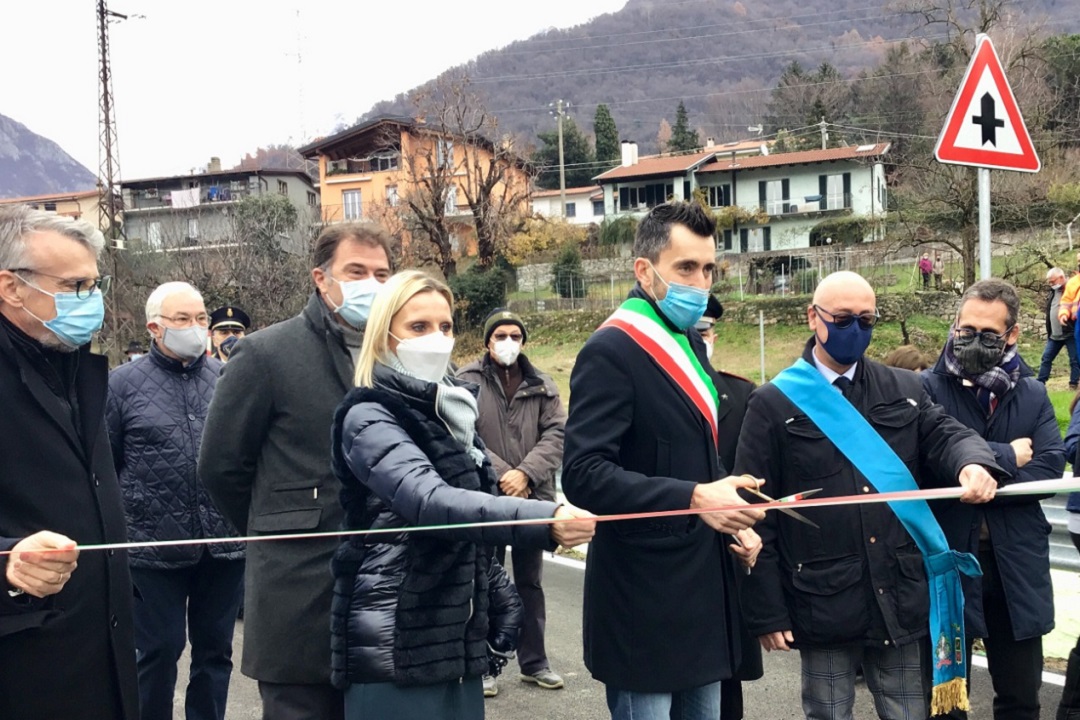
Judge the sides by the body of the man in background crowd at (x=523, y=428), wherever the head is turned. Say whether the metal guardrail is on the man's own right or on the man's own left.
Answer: on the man's own left

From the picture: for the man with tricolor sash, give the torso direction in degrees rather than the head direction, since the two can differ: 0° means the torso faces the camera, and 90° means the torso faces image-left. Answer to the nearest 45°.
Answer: approximately 315°

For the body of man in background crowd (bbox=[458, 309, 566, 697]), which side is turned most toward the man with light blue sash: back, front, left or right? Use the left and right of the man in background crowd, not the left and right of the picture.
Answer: front

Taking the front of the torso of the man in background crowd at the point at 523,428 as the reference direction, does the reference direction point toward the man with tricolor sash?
yes

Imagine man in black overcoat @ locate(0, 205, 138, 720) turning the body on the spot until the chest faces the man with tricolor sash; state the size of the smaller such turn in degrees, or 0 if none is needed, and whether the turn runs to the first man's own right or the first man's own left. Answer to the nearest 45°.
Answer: approximately 45° to the first man's own left

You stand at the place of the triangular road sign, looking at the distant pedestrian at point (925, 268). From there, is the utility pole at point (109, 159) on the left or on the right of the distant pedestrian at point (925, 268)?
left

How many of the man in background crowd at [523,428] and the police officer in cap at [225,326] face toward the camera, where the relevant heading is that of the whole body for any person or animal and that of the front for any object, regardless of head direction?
2

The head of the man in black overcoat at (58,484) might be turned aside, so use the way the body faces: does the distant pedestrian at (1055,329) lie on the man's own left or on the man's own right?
on the man's own left

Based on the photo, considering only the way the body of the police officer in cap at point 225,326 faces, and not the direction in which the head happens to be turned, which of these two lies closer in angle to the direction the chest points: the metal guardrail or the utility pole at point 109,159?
the metal guardrail
